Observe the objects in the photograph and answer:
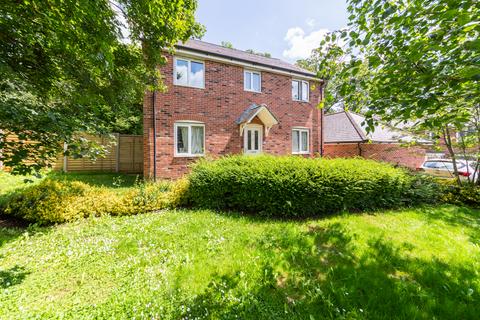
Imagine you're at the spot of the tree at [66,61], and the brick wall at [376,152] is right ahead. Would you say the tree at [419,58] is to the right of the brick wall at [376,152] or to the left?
right

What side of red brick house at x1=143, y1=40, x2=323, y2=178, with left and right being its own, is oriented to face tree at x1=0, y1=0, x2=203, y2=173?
right

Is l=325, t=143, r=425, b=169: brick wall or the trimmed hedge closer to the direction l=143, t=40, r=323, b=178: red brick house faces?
the trimmed hedge

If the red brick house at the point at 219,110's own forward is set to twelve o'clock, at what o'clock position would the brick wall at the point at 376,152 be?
The brick wall is roughly at 10 o'clock from the red brick house.

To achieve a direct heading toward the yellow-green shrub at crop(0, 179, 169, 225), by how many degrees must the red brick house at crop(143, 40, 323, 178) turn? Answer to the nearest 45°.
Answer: approximately 90° to its right

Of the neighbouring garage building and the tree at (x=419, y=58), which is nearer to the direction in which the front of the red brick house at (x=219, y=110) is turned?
the tree

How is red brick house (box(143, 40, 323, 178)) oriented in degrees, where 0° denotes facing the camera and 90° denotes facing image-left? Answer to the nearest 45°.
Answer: approximately 315°

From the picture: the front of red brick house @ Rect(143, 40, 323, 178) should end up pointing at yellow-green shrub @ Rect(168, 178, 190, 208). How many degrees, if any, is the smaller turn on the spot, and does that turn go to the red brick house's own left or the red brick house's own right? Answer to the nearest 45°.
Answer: approximately 45° to the red brick house's own right

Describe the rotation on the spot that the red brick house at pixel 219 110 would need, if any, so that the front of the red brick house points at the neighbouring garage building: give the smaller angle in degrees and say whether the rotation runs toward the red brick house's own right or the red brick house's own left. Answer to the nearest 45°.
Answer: approximately 90° to the red brick house's own left
